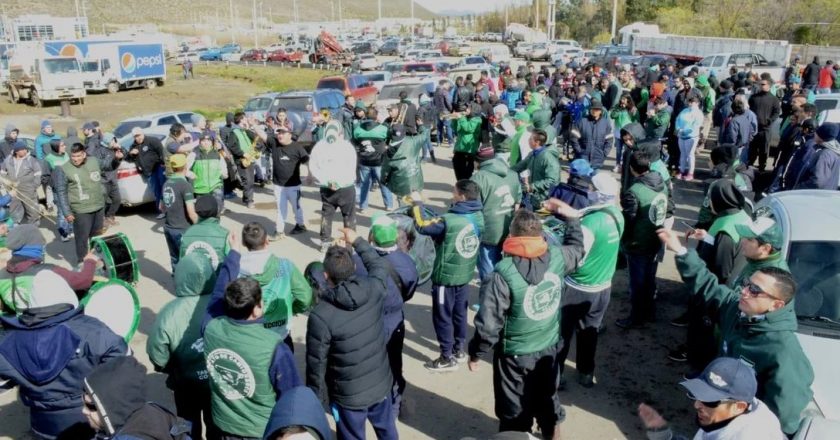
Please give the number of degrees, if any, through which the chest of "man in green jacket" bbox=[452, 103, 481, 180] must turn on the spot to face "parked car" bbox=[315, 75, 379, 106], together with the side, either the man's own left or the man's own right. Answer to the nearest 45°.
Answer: approximately 135° to the man's own right

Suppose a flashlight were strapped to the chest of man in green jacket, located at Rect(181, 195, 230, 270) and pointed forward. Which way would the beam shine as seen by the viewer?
away from the camera

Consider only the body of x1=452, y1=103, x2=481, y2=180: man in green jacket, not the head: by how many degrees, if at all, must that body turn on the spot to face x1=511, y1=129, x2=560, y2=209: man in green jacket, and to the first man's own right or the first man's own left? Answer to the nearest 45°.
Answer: approximately 45° to the first man's own left

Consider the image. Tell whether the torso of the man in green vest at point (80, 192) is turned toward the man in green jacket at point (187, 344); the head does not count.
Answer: yes

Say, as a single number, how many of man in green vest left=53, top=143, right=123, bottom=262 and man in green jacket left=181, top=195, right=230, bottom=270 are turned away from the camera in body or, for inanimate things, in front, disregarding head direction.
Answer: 1

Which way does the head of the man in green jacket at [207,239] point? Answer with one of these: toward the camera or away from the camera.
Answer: away from the camera

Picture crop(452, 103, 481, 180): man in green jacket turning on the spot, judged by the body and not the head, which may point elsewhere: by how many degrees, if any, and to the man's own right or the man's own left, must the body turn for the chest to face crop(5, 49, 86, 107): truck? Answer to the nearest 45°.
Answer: approximately 90° to the man's own right

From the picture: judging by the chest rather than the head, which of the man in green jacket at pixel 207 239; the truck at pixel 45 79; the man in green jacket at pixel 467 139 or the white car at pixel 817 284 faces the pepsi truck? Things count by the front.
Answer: the man in green jacket at pixel 207 239

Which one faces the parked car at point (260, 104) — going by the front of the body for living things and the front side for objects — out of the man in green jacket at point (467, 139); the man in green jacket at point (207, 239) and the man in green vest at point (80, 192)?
the man in green jacket at point (207, 239)
